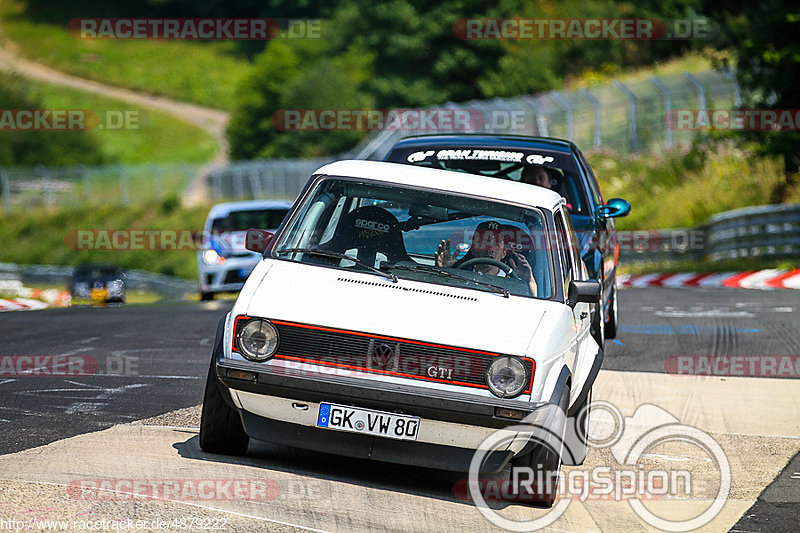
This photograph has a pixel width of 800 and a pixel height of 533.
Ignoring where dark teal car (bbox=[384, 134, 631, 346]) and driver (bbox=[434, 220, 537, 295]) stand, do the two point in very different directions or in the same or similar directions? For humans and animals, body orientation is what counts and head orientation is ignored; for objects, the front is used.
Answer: same or similar directions

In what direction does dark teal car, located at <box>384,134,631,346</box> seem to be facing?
toward the camera

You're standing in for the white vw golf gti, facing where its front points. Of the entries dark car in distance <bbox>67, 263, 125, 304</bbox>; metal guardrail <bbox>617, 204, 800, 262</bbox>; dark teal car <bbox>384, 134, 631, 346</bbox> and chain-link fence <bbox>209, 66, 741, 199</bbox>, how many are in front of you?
0

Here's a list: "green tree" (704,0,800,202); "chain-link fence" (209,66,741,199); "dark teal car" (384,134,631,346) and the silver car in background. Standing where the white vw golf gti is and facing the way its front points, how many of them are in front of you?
0

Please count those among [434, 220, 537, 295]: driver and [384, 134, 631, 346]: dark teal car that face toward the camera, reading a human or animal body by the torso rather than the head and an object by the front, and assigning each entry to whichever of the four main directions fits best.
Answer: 2

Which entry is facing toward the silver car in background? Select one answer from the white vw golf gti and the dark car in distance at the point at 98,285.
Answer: the dark car in distance

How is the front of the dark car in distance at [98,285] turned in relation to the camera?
facing the viewer

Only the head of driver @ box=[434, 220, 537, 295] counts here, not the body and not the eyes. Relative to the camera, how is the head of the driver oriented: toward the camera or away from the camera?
toward the camera

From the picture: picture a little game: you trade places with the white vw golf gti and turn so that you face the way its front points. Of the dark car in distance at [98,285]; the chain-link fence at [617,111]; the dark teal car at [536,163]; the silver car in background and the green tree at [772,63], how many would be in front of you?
0

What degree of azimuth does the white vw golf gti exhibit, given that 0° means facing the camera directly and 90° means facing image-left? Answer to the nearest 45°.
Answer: approximately 0°

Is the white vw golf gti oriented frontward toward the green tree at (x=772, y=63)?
no

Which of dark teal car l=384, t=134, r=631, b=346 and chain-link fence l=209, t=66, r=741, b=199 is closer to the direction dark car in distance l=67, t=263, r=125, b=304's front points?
the dark teal car

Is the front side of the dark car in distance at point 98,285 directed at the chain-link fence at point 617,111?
no

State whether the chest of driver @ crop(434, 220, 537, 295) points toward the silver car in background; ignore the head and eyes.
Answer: no

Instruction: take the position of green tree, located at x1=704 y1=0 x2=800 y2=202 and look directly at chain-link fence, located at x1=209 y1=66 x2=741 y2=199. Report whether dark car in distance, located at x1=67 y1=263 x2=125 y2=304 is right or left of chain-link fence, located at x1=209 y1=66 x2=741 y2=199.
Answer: left

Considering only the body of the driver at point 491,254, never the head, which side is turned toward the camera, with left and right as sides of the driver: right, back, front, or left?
front

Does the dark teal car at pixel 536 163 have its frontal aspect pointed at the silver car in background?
no

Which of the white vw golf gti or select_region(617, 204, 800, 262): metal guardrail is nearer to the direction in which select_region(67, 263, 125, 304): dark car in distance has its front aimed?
the white vw golf gti
